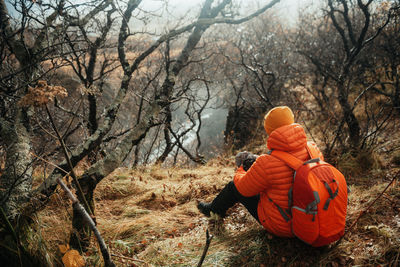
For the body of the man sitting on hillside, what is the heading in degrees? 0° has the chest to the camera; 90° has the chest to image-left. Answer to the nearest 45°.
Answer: approximately 135°

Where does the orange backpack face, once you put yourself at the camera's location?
facing the viewer and to the right of the viewer

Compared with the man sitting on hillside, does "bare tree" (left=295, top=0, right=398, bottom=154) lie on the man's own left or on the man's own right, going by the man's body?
on the man's own right

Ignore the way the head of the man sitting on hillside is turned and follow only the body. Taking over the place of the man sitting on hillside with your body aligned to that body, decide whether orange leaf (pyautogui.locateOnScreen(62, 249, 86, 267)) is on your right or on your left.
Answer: on your left

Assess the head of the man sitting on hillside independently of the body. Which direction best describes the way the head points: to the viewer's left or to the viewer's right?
to the viewer's left

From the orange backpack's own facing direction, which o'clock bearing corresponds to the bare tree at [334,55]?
The bare tree is roughly at 8 o'clock from the orange backpack.
